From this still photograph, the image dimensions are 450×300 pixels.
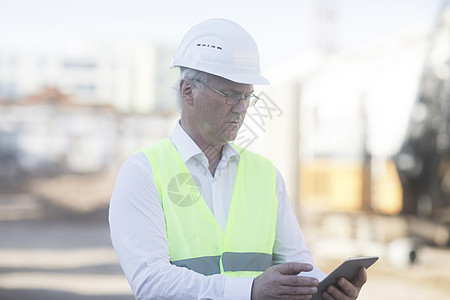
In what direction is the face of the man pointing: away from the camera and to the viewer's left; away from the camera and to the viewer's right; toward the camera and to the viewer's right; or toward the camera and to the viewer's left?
toward the camera and to the viewer's right

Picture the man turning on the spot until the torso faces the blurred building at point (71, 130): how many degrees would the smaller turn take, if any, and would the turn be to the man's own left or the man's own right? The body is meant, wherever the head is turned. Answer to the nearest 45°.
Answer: approximately 135° to the man's own left

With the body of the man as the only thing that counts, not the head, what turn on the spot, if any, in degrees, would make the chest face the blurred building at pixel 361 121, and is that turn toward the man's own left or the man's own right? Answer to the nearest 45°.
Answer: approximately 135° to the man's own left

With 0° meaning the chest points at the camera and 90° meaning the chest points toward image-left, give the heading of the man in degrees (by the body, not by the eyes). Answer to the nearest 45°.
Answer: approximately 315°
